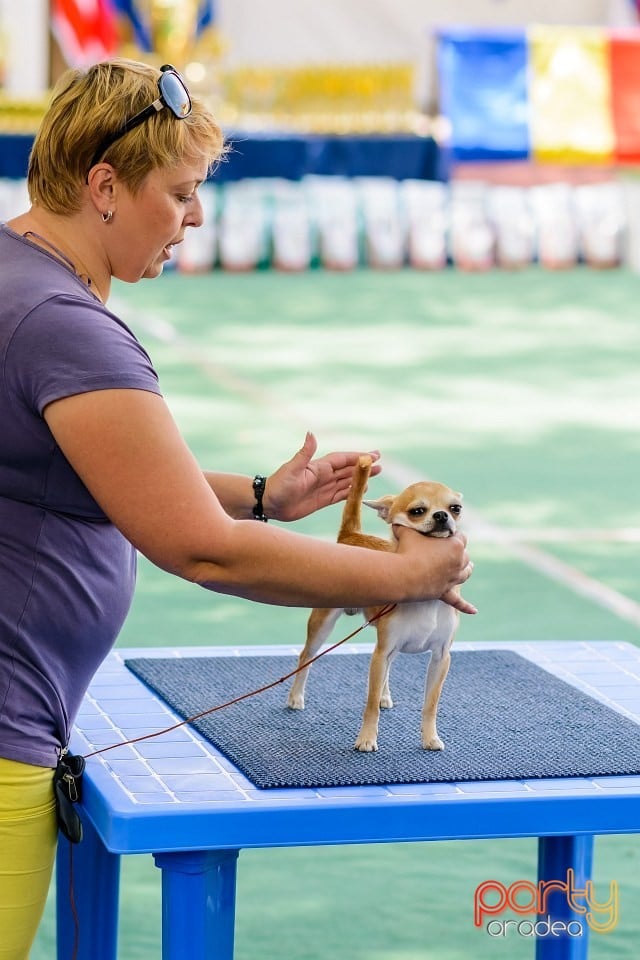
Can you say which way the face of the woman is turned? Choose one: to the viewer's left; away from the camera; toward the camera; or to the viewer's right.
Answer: to the viewer's right

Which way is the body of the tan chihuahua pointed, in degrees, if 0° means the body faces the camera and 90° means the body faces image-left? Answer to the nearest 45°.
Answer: approximately 315°

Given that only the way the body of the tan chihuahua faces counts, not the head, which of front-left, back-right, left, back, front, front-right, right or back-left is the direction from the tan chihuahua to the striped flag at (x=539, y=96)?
back-left

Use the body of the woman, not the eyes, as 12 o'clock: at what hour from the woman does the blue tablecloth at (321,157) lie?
The blue tablecloth is roughly at 9 o'clock from the woman.

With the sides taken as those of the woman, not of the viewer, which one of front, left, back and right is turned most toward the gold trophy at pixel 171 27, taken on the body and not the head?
left

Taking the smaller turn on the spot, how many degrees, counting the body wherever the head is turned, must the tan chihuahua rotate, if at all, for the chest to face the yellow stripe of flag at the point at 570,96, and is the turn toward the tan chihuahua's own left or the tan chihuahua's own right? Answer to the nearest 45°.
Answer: approximately 135° to the tan chihuahua's own left

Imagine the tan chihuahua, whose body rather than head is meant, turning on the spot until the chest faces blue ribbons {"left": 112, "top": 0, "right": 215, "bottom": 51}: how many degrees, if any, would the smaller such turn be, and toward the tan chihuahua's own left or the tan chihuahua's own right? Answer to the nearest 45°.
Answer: approximately 135° to the tan chihuahua's own left

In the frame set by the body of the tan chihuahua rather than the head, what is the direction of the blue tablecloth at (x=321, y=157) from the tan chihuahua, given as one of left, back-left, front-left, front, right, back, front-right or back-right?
back-left

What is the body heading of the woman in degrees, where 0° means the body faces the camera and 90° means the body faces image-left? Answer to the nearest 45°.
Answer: approximately 270°
